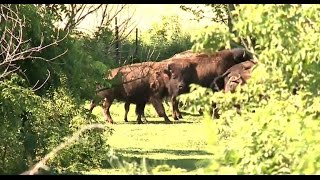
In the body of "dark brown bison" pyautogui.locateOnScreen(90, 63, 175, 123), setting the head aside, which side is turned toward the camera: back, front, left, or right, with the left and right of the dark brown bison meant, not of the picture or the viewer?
right

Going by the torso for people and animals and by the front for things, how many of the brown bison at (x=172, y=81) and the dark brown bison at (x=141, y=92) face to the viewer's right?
2

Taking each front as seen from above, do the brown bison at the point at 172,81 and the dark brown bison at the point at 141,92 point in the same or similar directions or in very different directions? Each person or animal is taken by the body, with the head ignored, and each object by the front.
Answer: same or similar directions

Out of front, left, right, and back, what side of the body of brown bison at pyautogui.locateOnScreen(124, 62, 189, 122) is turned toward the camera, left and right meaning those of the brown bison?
right
